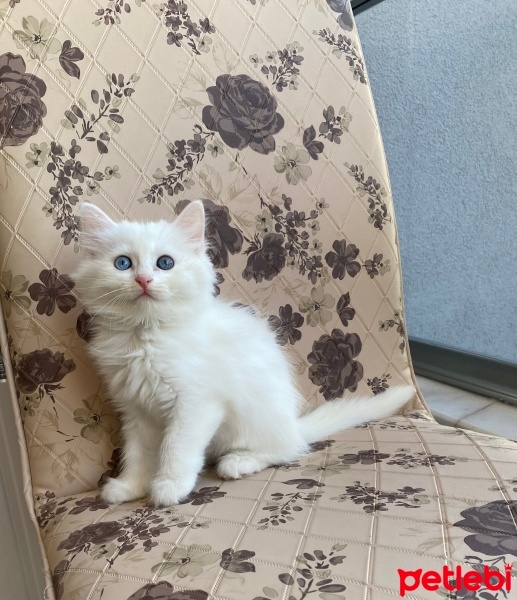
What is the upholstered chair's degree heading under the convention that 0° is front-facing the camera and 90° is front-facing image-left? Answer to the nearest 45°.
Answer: approximately 315°

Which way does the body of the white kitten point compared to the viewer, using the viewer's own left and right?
facing the viewer and to the left of the viewer
